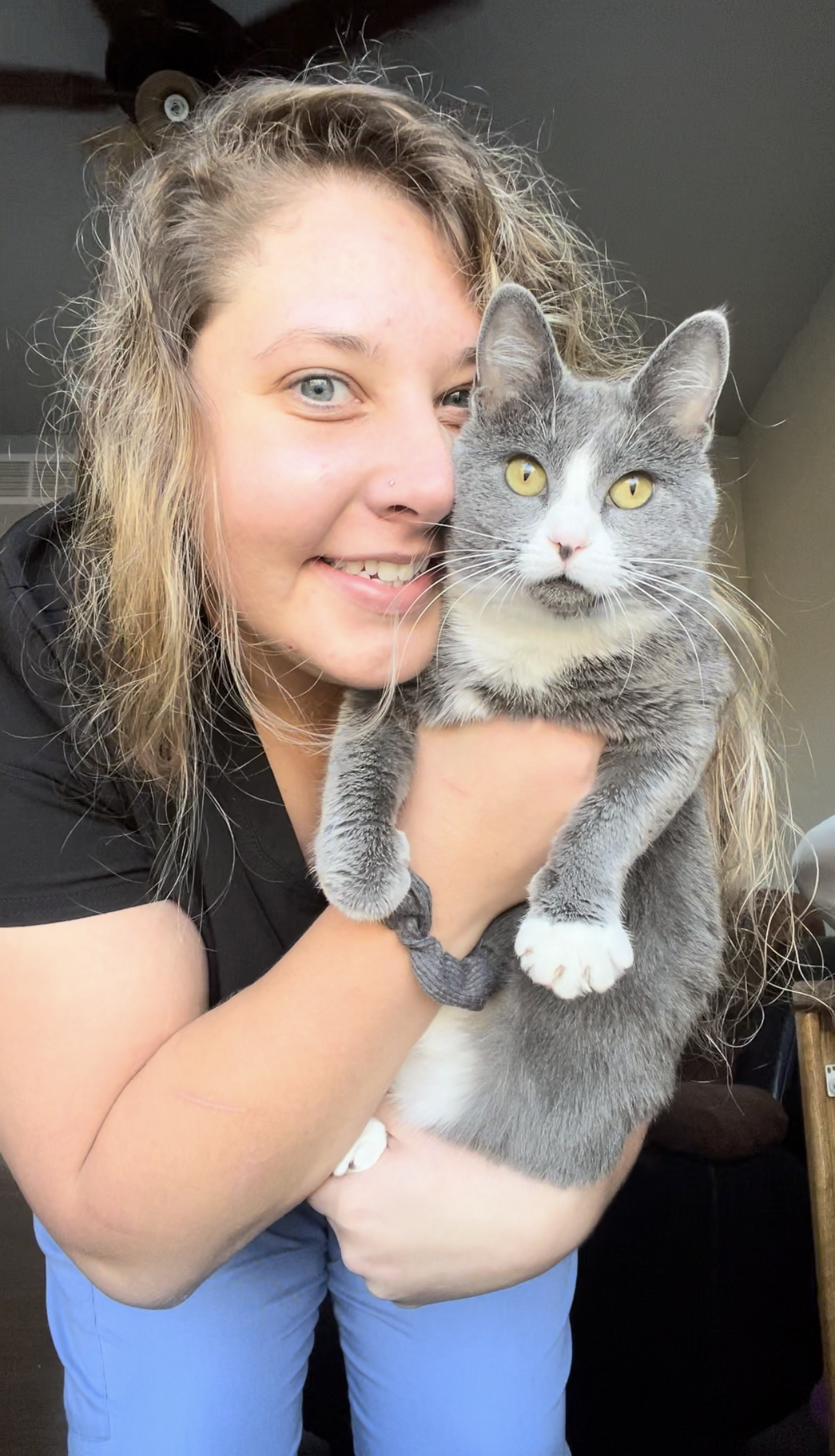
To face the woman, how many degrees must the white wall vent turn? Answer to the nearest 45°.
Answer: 0° — it already faces them

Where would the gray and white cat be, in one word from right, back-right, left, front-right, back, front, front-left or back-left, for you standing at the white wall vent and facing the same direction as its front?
front

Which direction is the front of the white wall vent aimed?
toward the camera
